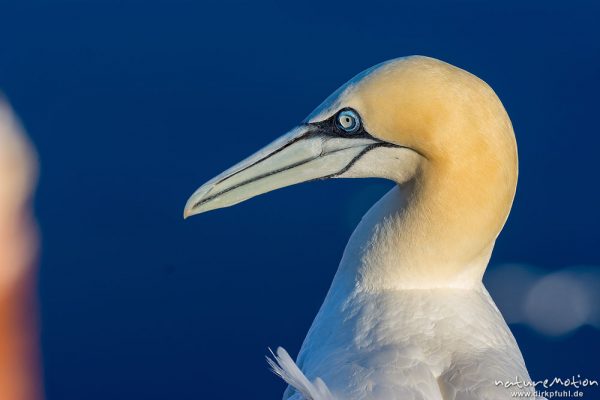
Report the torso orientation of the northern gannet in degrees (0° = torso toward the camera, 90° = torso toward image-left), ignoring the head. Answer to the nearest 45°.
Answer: approximately 90°
